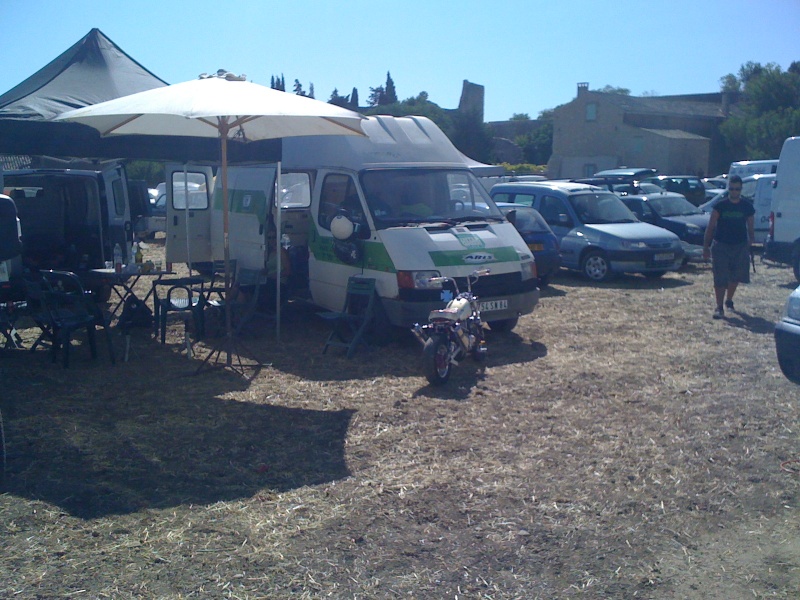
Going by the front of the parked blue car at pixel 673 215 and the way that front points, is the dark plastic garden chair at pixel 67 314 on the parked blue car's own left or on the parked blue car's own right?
on the parked blue car's own right

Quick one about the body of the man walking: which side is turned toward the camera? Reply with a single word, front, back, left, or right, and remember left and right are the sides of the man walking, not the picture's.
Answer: front

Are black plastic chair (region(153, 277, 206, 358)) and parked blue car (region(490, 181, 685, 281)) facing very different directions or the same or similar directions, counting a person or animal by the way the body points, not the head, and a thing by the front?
very different directions

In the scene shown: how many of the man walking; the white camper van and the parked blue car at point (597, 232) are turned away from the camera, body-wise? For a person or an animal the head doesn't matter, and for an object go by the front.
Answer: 0

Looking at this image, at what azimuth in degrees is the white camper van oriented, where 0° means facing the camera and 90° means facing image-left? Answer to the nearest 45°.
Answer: approximately 315°

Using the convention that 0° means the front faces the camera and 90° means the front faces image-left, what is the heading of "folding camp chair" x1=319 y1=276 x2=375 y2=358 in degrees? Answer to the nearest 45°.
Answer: approximately 45°

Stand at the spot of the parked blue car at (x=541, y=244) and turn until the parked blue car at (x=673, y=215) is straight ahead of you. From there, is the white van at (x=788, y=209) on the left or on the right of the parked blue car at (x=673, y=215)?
right

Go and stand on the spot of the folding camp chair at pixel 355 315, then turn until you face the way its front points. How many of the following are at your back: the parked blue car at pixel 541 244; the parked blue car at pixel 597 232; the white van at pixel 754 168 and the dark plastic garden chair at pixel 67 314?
3

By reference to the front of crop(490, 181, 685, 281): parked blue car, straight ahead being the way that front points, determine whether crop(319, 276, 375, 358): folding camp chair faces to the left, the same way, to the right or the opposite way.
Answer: to the right

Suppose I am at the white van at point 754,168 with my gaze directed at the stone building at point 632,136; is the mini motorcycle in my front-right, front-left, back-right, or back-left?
back-left

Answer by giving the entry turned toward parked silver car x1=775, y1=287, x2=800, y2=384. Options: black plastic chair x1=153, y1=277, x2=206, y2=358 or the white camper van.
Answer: the white camper van
